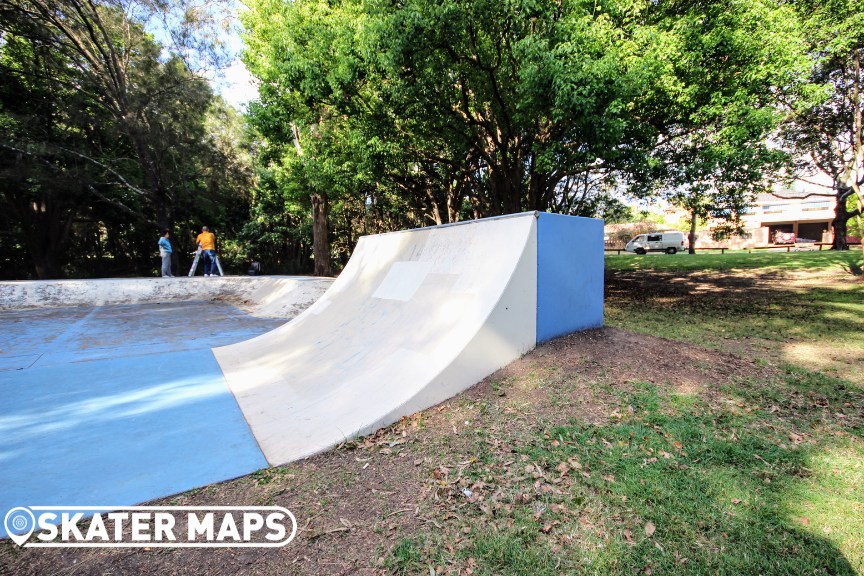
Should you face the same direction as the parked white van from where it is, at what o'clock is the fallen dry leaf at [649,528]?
The fallen dry leaf is roughly at 9 o'clock from the parked white van.

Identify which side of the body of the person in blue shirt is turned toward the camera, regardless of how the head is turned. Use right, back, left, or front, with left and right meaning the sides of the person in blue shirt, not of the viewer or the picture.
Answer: right

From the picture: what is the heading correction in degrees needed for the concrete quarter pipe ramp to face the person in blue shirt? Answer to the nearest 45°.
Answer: approximately 90° to its right

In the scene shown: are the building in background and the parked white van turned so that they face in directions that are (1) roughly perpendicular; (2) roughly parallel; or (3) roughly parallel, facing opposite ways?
roughly perpendicular

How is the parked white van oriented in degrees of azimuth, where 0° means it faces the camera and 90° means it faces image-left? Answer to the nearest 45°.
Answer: approximately 90°

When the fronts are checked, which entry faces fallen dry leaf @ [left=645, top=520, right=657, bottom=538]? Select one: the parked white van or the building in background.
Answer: the building in background

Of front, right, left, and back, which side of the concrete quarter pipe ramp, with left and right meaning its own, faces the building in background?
back

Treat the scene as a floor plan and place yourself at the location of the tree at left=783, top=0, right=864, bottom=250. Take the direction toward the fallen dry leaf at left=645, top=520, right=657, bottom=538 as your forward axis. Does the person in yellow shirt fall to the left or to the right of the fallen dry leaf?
right

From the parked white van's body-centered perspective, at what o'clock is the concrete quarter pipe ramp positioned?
The concrete quarter pipe ramp is roughly at 9 o'clock from the parked white van.
